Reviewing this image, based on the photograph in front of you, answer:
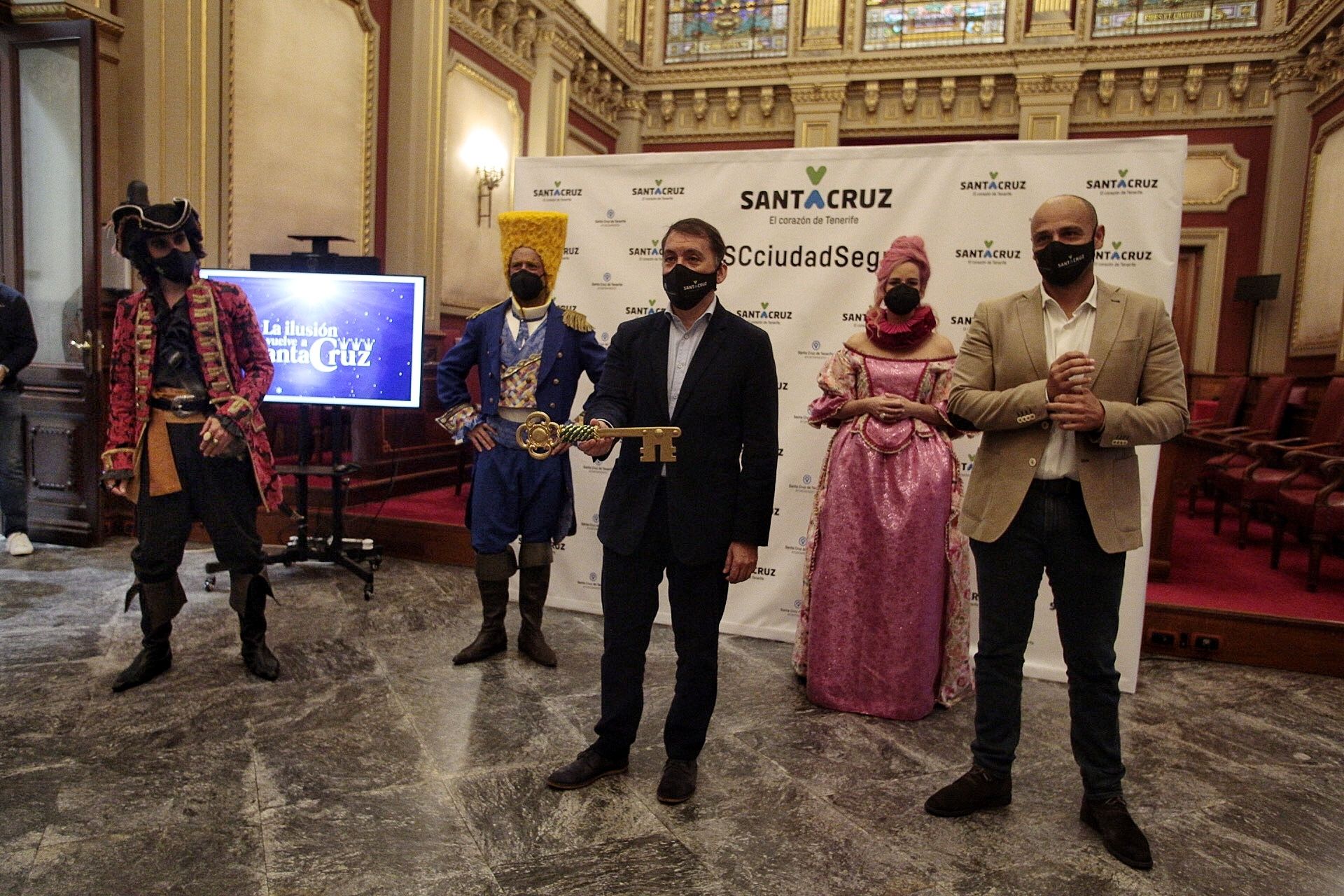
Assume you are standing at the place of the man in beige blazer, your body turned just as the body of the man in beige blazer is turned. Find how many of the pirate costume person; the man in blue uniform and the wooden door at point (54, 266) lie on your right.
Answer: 3

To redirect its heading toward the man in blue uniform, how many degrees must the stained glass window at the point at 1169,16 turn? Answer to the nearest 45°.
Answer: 0° — it already faces them

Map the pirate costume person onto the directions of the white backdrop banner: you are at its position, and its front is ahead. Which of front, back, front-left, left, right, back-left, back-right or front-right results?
front-right

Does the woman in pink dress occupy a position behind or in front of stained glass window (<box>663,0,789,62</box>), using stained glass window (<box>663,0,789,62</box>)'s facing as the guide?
in front

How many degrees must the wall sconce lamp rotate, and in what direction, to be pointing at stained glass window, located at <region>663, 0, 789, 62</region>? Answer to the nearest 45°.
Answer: approximately 90° to its left

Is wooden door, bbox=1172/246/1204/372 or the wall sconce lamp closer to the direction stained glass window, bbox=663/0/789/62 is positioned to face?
the wall sconce lamp

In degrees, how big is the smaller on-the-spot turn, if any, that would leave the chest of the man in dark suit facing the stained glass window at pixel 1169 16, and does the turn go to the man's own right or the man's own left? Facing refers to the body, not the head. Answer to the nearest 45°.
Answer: approximately 180°

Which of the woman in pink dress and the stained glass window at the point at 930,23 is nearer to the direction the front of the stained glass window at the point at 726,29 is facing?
the woman in pink dress

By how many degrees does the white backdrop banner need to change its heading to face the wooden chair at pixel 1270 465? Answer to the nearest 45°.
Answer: approximately 135° to its left

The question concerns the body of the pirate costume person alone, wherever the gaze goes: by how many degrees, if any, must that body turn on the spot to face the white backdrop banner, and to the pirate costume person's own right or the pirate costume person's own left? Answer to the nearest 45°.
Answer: approximately 90° to the pirate costume person's own left

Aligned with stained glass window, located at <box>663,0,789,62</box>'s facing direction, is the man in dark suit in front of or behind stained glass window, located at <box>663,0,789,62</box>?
in front
